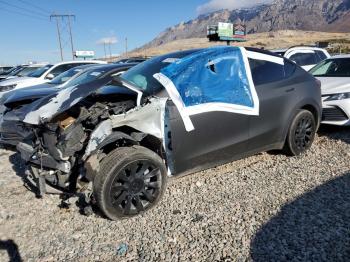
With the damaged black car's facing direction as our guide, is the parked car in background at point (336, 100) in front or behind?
behind

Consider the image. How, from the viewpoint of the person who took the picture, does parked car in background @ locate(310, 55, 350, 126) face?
facing the viewer and to the left of the viewer

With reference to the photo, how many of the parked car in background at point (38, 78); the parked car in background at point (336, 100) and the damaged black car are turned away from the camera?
0

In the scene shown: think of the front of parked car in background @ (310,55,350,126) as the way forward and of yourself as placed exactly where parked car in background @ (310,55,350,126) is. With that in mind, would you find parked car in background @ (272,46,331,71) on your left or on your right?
on your right

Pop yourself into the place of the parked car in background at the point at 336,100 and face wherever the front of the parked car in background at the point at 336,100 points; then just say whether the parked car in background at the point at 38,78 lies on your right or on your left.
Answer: on your right

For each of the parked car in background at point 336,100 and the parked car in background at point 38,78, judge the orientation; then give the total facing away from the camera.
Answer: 0

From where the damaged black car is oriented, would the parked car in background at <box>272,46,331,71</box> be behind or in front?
behind

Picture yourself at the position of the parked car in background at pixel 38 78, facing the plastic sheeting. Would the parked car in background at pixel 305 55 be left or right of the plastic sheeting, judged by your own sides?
left

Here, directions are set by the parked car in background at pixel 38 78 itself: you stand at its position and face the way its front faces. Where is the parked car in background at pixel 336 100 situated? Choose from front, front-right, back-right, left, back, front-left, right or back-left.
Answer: left

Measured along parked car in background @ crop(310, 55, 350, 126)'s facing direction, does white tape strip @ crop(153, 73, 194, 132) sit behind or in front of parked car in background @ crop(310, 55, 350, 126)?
in front
